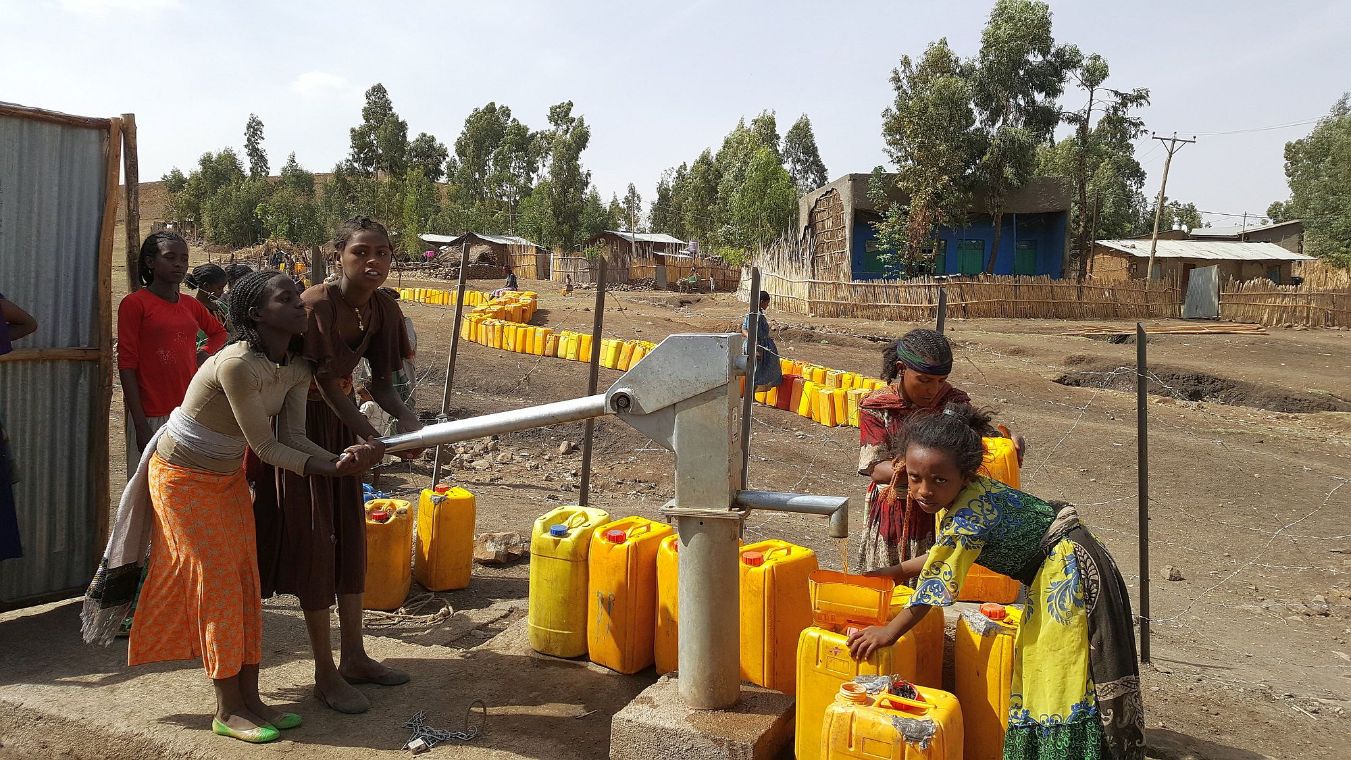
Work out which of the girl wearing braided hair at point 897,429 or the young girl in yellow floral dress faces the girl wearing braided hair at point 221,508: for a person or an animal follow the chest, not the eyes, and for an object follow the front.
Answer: the young girl in yellow floral dress

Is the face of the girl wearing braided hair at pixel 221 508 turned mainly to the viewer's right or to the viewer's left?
to the viewer's right

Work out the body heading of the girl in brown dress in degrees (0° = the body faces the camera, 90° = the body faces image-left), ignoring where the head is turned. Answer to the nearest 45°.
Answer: approximately 315°

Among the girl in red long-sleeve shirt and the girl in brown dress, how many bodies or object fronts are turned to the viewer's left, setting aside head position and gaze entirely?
0

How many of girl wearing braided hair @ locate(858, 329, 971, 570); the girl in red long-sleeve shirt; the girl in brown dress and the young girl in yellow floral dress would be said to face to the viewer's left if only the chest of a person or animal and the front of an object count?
1

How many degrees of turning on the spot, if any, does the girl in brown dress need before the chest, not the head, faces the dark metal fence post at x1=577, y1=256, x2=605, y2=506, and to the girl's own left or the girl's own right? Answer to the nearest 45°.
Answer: approximately 90° to the girl's own left

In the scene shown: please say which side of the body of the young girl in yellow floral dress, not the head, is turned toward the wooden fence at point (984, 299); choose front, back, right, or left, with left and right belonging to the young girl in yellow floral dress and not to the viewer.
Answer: right

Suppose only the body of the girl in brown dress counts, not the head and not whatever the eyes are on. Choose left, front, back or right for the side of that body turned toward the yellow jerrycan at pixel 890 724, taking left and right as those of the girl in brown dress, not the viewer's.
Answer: front

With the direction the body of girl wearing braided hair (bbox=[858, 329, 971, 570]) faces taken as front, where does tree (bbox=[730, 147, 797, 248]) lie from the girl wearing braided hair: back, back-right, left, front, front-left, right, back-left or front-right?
back-left

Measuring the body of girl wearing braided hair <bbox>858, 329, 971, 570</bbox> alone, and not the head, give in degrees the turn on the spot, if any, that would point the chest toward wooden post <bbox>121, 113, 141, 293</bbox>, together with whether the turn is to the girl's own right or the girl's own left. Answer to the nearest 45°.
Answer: approximately 135° to the girl's own right

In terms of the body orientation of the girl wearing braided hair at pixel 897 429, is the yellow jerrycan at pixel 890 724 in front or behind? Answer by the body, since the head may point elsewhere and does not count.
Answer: in front

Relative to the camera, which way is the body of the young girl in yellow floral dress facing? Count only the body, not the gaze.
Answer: to the viewer's left

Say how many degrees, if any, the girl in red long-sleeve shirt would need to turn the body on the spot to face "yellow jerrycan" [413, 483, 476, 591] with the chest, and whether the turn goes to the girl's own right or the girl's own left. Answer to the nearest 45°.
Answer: approximately 45° to the girl's own left
